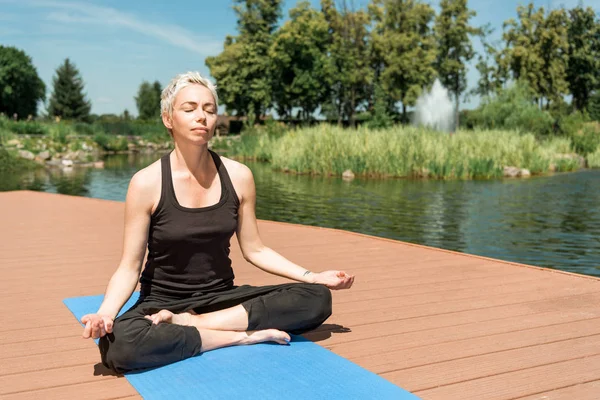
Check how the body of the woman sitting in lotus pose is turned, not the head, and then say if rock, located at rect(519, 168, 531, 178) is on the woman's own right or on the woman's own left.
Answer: on the woman's own left

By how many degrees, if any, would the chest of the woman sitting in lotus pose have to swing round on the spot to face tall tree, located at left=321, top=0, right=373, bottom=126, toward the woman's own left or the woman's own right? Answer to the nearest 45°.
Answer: approximately 135° to the woman's own left

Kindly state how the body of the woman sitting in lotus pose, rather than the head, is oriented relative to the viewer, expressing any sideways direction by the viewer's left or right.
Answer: facing the viewer and to the right of the viewer

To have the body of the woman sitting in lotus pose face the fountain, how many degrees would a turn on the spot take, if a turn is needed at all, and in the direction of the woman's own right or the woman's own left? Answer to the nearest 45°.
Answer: approximately 135° to the woman's own left

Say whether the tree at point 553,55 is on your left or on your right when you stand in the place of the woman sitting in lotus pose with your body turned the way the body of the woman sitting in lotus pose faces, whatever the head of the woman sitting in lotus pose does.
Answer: on your left

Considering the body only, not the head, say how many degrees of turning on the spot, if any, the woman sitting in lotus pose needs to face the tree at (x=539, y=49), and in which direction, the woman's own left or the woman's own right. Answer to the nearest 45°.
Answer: approximately 90° to the woman's own left

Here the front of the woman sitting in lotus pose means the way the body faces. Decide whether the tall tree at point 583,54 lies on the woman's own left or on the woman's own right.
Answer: on the woman's own left
